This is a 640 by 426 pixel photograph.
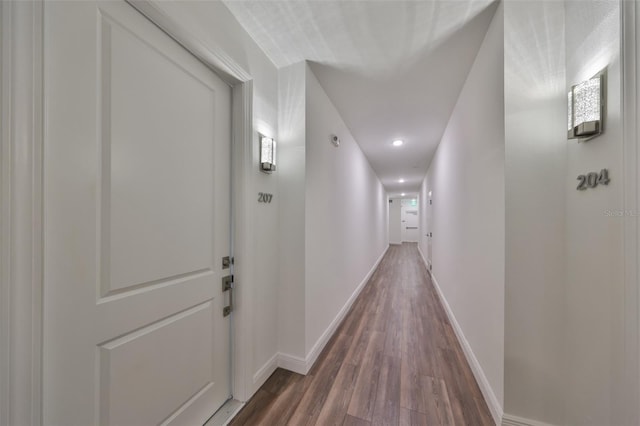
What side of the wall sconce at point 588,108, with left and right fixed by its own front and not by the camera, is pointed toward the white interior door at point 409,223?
right

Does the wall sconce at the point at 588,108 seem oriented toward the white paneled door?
yes

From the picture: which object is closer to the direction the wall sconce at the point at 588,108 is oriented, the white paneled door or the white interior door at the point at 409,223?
the white paneled door

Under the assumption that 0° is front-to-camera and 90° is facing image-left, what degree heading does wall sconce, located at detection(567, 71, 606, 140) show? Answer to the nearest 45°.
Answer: approximately 45°

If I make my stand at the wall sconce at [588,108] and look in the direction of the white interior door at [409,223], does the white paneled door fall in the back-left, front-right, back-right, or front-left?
back-left
